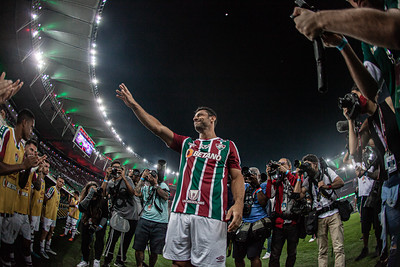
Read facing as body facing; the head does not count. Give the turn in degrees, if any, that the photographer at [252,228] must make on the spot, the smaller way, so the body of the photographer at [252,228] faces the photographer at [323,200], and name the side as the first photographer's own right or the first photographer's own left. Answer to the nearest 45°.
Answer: approximately 135° to the first photographer's own left

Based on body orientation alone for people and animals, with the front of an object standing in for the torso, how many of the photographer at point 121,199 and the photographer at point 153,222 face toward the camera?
2

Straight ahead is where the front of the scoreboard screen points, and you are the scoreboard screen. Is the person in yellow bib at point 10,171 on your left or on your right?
on your right

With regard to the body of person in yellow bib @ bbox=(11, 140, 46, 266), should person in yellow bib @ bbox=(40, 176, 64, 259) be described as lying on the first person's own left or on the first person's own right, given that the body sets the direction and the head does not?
on the first person's own left

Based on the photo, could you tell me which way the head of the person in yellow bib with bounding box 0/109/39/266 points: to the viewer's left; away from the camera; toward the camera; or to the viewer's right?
to the viewer's right
